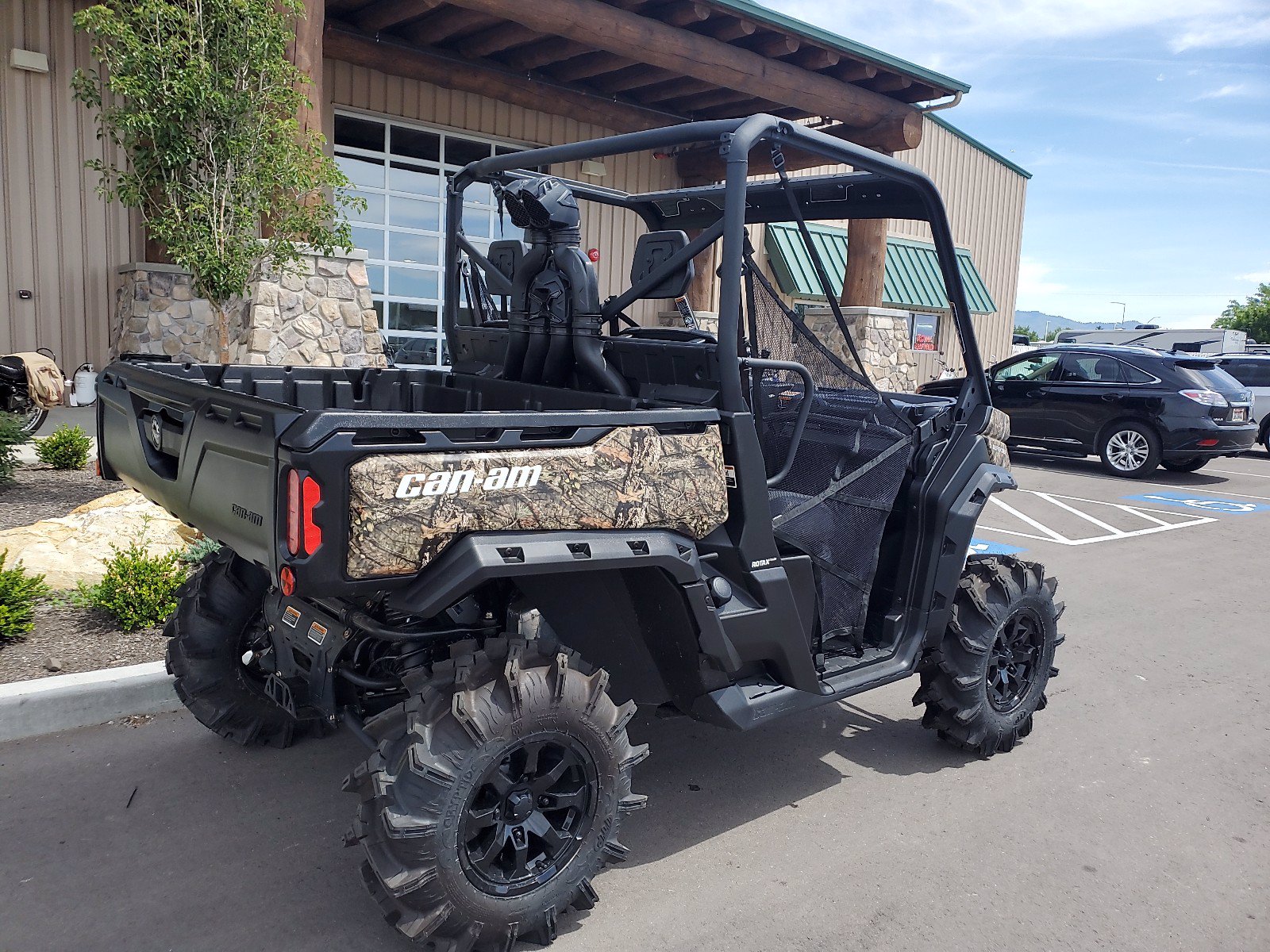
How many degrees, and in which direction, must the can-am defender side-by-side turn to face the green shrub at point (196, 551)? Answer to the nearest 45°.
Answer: approximately 90° to its left

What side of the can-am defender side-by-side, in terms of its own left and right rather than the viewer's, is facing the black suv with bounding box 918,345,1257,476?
front

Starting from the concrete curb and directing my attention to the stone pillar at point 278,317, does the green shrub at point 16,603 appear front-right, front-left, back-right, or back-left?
front-left

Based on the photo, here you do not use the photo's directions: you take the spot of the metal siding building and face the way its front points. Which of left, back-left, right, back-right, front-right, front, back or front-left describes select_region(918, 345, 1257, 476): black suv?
front-left

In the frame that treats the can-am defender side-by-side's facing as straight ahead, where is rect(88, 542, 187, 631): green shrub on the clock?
The green shrub is roughly at 9 o'clock from the can-am defender side-by-side.

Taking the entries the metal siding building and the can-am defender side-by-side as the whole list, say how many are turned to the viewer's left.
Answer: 0

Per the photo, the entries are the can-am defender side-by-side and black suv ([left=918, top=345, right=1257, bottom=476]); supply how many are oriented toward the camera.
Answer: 0

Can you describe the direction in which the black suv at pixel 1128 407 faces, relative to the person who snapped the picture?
facing away from the viewer and to the left of the viewer

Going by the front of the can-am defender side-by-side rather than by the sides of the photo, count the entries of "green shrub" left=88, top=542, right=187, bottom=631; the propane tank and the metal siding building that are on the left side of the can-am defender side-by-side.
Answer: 3

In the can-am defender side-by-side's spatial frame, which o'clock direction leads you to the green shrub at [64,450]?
The green shrub is roughly at 9 o'clock from the can-am defender side-by-side.

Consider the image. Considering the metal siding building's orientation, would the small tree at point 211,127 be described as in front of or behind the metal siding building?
in front

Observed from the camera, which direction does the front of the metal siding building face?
facing the viewer and to the right of the viewer

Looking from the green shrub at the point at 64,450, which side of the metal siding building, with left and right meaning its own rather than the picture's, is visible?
front

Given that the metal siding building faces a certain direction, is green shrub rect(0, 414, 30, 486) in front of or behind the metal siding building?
in front

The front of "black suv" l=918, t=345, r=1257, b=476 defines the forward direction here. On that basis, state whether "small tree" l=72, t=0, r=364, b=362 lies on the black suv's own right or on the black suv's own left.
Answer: on the black suv's own left

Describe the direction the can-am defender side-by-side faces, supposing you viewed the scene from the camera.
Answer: facing away from the viewer and to the right of the viewer

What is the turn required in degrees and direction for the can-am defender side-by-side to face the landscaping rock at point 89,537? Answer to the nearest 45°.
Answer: approximately 90° to its left

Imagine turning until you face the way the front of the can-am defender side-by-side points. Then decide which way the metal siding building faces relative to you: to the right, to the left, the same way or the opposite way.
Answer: to the right
